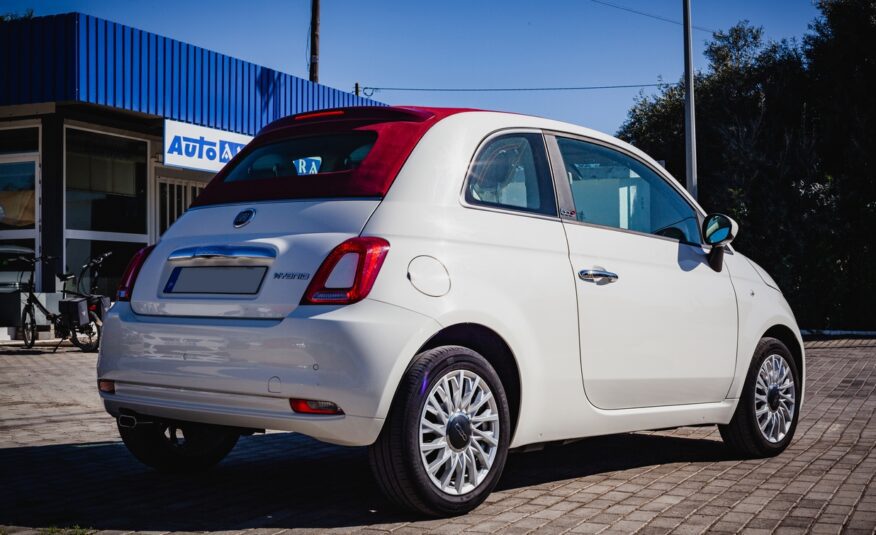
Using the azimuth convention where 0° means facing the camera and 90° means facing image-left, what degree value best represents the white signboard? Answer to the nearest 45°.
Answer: approximately 315°

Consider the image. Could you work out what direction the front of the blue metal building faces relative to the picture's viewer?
facing the viewer and to the right of the viewer

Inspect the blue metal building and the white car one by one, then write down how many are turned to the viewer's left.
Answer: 0

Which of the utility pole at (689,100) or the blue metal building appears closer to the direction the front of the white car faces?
the utility pole

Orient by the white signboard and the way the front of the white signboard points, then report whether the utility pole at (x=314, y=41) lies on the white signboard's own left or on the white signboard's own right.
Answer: on the white signboard's own left

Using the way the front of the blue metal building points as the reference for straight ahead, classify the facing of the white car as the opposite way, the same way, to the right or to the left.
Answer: to the left

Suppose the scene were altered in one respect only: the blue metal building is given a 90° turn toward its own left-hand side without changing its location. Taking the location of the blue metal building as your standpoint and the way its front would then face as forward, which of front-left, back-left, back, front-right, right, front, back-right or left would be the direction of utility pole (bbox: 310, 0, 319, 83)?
front

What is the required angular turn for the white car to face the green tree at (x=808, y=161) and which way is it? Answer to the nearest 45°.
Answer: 0° — it already faces it

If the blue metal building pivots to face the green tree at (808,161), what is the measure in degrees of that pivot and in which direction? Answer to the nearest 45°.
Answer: approximately 45° to its left

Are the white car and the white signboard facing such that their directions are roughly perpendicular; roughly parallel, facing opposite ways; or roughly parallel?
roughly perpendicular

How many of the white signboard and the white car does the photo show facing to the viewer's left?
0

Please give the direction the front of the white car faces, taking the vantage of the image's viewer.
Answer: facing away from the viewer and to the right of the viewer

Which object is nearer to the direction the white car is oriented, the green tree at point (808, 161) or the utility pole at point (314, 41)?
the green tree

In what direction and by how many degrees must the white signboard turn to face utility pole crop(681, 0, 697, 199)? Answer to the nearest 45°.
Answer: approximately 45° to its left

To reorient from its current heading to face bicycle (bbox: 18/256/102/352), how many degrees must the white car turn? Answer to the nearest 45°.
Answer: approximately 90° to its left

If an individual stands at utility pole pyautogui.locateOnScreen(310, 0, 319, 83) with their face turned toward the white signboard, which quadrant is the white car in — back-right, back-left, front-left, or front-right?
front-left

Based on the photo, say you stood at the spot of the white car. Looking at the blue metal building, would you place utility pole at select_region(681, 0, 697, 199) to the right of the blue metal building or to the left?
right
